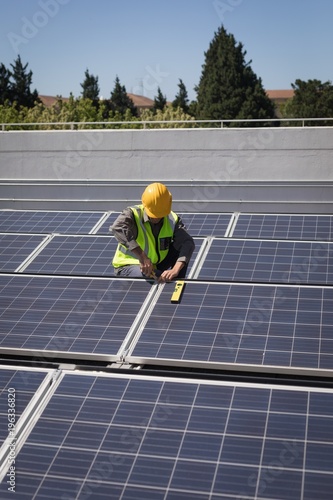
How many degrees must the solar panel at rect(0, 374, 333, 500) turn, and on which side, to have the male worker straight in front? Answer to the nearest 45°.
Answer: approximately 180°

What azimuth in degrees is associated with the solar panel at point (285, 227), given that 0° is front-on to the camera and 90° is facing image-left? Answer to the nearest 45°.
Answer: approximately 0°

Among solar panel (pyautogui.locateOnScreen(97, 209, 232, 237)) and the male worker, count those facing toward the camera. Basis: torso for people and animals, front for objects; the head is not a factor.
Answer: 2

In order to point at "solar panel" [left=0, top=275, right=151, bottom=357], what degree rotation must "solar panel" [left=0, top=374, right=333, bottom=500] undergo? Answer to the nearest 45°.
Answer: approximately 135° to its right

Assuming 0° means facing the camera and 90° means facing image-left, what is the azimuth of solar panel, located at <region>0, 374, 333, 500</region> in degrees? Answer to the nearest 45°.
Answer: approximately 0°

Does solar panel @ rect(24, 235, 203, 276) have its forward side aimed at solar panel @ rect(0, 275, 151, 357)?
yes

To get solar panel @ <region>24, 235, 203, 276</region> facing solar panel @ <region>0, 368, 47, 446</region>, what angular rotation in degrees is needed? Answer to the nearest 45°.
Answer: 0° — it already faces it

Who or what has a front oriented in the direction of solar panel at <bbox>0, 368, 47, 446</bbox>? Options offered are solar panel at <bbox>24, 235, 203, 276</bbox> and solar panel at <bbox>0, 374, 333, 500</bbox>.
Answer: solar panel at <bbox>24, 235, 203, 276</bbox>
